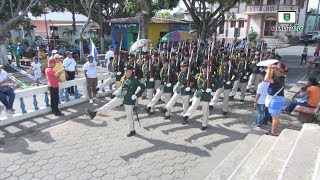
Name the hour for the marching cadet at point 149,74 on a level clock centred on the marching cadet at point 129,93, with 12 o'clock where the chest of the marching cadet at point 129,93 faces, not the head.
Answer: the marching cadet at point 149,74 is roughly at 5 o'clock from the marching cadet at point 129,93.

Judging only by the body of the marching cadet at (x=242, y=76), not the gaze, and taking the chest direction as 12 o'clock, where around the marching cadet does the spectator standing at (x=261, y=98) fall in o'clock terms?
The spectator standing is roughly at 10 o'clock from the marching cadet.

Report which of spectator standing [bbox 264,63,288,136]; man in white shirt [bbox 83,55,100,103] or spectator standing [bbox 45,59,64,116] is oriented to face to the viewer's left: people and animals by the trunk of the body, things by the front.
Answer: spectator standing [bbox 264,63,288,136]

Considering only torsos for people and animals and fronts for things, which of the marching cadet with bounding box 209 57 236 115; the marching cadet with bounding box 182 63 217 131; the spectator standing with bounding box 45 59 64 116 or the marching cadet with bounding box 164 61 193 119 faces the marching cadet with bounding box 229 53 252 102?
the spectator standing

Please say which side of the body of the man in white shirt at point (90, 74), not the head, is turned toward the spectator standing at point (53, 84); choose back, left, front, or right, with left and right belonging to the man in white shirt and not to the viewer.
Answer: right

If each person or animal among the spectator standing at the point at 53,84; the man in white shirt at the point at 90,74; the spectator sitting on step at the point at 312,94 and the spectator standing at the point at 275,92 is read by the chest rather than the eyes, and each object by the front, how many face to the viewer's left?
2

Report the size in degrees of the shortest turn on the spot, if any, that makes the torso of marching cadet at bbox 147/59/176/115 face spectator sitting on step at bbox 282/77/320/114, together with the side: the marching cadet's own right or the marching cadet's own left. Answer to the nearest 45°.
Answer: approximately 135° to the marching cadet's own left

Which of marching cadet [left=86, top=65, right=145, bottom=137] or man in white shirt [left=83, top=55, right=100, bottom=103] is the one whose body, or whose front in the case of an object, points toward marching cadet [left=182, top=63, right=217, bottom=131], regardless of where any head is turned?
the man in white shirt

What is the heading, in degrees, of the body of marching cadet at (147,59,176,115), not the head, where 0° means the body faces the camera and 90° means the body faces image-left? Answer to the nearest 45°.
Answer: approximately 45°

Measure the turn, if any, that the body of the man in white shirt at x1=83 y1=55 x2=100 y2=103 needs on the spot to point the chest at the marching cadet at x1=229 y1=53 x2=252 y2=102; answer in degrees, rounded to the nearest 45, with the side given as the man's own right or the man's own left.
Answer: approximately 45° to the man's own left

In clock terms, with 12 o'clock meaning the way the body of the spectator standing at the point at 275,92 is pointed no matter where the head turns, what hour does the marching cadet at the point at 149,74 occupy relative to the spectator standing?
The marching cadet is roughly at 1 o'clock from the spectator standing.

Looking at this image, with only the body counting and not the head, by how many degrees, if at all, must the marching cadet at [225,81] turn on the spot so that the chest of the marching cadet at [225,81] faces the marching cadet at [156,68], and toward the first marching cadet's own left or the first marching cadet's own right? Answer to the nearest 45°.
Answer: approximately 45° to the first marching cadet's own right

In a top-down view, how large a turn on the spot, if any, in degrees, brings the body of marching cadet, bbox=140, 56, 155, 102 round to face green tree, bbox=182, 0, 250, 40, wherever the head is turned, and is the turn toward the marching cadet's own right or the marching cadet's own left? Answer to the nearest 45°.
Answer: approximately 135° to the marching cadet's own right
